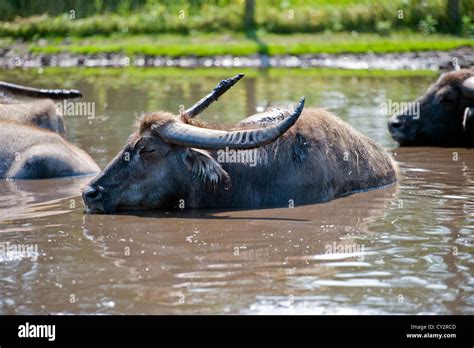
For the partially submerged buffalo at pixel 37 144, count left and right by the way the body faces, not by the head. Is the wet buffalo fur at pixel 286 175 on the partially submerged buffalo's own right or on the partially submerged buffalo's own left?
on the partially submerged buffalo's own left

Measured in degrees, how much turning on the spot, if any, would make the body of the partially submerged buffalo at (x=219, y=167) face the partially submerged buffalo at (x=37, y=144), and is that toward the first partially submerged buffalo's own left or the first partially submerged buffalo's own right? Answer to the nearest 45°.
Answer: approximately 45° to the first partially submerged buffalo's own right

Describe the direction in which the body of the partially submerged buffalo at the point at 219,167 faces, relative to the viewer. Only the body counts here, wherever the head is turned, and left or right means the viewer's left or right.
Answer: facing to the left of the viewer

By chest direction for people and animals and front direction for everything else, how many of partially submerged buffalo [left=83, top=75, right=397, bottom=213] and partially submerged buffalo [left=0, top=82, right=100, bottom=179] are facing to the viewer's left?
2

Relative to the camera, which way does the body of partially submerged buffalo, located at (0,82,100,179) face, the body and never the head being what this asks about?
to the viewer's left
